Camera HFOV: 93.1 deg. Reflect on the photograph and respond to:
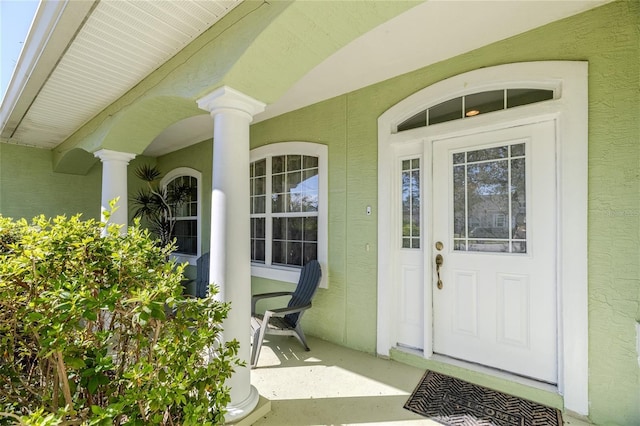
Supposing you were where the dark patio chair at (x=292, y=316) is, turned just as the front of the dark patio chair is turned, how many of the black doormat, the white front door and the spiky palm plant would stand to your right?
1

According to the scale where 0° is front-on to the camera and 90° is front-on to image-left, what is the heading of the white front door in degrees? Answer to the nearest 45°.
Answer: approximately 45°

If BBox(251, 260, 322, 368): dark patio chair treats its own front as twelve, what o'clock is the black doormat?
The black doormat is roughly at 9 o'clock from the dark patio chair.

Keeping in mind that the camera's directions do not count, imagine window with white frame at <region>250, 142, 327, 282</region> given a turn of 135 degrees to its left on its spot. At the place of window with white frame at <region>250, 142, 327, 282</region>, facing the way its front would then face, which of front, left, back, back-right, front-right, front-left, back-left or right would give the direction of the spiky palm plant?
back-left

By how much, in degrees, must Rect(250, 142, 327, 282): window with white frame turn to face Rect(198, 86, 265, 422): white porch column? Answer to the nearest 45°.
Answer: approximately 45° to its left

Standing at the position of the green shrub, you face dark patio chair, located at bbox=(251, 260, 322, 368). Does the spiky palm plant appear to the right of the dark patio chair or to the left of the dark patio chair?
left

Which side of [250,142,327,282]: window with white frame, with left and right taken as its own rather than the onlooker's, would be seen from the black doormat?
left

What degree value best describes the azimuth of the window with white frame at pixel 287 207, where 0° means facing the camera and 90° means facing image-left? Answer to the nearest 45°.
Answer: approximately 45°

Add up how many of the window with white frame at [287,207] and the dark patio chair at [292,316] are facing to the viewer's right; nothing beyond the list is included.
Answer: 0

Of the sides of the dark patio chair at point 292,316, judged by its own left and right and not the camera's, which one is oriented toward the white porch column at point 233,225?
front
